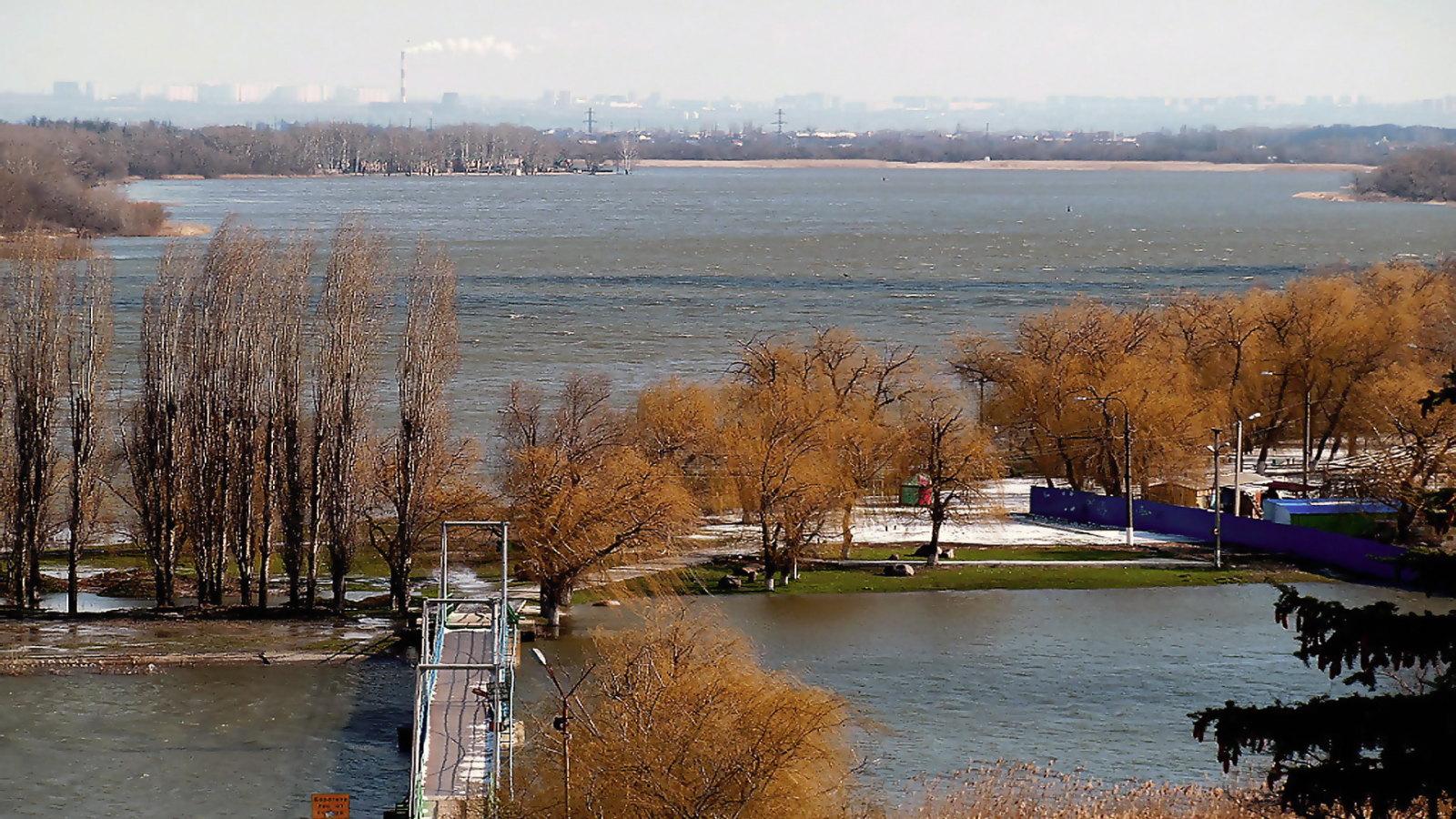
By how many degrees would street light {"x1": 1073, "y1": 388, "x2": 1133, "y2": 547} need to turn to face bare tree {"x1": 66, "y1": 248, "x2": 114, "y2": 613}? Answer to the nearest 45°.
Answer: approximately 45° to its left

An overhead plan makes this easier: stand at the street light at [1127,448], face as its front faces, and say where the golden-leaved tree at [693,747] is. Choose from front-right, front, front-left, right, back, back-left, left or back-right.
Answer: left

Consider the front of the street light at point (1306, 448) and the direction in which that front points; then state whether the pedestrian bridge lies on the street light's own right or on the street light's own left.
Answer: on the street light's own left

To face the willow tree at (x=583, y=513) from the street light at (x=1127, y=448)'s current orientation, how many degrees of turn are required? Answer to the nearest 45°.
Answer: approximately 45° to its left

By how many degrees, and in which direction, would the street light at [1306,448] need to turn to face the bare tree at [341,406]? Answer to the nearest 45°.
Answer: approximately 45° to its left

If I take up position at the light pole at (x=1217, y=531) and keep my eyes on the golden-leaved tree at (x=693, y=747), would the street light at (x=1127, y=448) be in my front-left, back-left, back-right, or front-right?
back-right

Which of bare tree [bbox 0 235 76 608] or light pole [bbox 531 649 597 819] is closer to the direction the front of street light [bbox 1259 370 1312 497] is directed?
the bare tree

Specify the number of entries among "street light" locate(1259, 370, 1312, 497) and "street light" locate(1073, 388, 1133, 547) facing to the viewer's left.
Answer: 2

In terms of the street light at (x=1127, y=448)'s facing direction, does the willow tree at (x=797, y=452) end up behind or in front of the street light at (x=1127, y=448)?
in front

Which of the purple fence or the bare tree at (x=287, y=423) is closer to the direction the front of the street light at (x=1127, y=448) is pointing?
the bare tree

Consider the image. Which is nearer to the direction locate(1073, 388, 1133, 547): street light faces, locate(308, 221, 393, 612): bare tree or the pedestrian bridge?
the bare tree

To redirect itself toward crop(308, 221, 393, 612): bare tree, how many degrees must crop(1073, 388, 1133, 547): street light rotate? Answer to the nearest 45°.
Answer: approximately 45° to its left

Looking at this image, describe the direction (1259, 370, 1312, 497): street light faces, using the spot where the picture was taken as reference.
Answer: facing to the left of the viewer

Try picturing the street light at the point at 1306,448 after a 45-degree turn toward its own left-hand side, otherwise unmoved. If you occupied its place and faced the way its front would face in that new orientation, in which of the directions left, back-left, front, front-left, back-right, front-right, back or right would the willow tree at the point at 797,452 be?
front

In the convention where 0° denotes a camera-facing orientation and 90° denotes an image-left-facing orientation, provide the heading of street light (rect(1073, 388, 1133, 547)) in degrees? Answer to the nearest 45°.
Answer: approximately 90°

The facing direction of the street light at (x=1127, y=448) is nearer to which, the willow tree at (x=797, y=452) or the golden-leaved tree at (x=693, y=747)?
the willow tree
